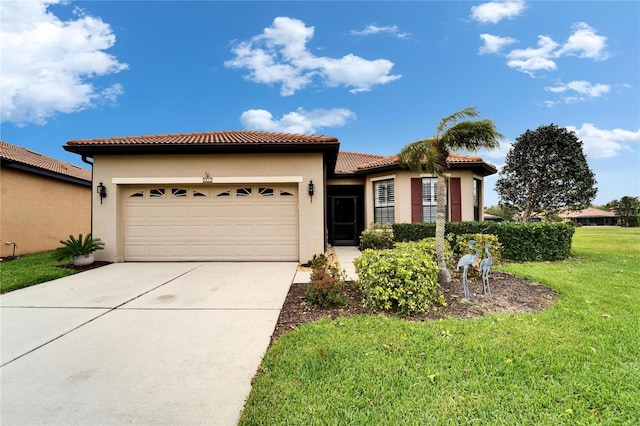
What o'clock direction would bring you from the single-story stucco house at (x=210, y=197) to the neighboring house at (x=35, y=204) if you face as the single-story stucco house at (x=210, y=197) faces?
The neighboring house is roughly at 4 o'clock from the single-story stucco house.

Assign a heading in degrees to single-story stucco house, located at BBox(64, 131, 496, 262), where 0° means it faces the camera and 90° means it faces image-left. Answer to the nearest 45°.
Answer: approximately 0°

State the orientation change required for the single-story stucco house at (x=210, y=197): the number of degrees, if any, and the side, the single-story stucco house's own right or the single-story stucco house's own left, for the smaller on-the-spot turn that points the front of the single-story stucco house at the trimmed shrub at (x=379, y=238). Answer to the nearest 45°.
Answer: approximately 90° to the single-story stucco house's own left

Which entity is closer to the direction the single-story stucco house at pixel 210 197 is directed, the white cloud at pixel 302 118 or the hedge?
the hedge

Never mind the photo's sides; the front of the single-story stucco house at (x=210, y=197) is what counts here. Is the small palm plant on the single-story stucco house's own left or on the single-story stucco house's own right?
on the single-story stucco house's own right
